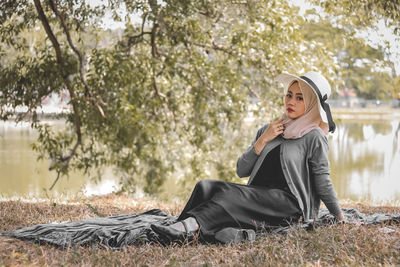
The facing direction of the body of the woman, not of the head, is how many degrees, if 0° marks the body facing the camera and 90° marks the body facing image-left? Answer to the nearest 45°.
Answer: approximately 45°

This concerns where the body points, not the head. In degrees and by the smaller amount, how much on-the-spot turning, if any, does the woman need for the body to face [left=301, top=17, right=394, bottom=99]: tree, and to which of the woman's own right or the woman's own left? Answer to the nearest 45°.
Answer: approximately 135° to the woman's own right

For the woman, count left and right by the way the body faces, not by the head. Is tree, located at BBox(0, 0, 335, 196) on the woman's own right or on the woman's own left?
on the woman's own right
